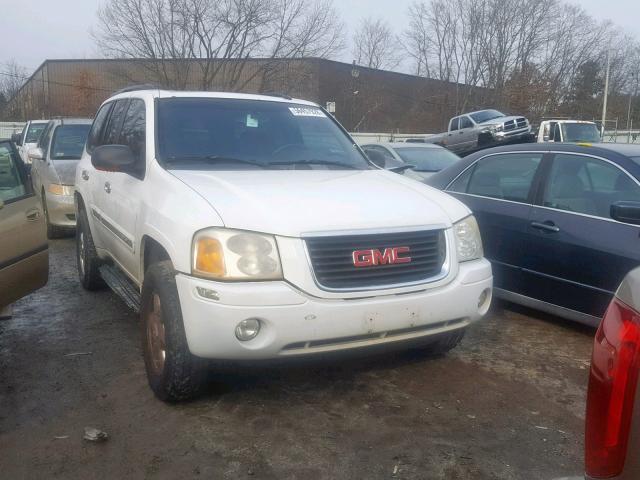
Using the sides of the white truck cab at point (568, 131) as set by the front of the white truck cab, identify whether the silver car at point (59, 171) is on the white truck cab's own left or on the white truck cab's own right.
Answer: on the white truck cab's own right

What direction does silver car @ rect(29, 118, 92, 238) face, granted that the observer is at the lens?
facing the viewer and to the right of the viewer

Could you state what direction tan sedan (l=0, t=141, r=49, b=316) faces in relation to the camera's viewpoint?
facing the viewer and to the left of the viewer

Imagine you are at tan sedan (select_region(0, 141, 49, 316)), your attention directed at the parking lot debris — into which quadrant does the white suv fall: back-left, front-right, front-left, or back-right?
front-left

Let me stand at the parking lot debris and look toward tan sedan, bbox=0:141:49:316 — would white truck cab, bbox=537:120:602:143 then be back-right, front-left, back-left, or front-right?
front-right

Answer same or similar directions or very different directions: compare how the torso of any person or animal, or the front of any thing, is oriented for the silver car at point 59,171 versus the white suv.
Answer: same or similar directions

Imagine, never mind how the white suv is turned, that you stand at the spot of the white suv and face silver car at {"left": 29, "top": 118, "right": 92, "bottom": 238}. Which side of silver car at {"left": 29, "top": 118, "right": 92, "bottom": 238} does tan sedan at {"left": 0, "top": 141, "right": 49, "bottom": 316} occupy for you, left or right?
left
